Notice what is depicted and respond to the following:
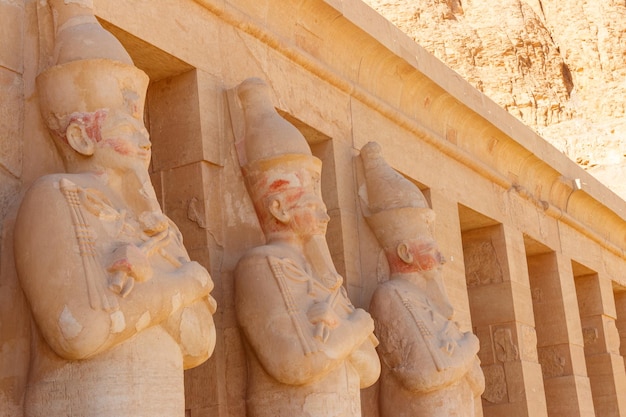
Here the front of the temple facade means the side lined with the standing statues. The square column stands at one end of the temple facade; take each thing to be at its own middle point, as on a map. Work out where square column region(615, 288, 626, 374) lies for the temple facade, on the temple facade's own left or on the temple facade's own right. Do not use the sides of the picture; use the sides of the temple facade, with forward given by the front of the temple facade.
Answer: on the temple facade's own left

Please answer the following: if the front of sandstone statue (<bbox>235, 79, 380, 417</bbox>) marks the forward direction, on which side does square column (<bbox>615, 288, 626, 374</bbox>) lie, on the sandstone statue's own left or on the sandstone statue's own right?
on the sandstone statue's own left

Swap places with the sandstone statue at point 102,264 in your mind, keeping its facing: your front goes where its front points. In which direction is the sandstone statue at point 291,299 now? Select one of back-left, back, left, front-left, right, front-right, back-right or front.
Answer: left

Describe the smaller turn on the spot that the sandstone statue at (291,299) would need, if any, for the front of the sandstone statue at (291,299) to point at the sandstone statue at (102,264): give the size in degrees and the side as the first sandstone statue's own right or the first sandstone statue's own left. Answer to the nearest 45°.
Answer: approximately 90° to the first sandstone statue's own right

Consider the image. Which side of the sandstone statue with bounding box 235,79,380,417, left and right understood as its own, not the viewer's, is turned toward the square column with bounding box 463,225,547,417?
left

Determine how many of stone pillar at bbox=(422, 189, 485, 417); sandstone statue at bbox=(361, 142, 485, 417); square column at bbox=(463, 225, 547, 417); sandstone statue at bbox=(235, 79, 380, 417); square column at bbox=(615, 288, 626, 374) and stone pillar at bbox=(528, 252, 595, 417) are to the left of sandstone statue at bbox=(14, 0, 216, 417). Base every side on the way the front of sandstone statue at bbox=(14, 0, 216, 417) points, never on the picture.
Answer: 6

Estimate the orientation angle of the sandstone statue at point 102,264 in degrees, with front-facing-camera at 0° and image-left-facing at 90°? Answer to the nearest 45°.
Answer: approximately 315°

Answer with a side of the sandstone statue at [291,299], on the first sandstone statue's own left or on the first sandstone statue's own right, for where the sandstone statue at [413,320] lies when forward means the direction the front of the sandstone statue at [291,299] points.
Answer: on the first sandstone statue's own left

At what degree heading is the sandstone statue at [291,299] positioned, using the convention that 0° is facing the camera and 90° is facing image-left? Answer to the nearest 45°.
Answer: approximately 315°
